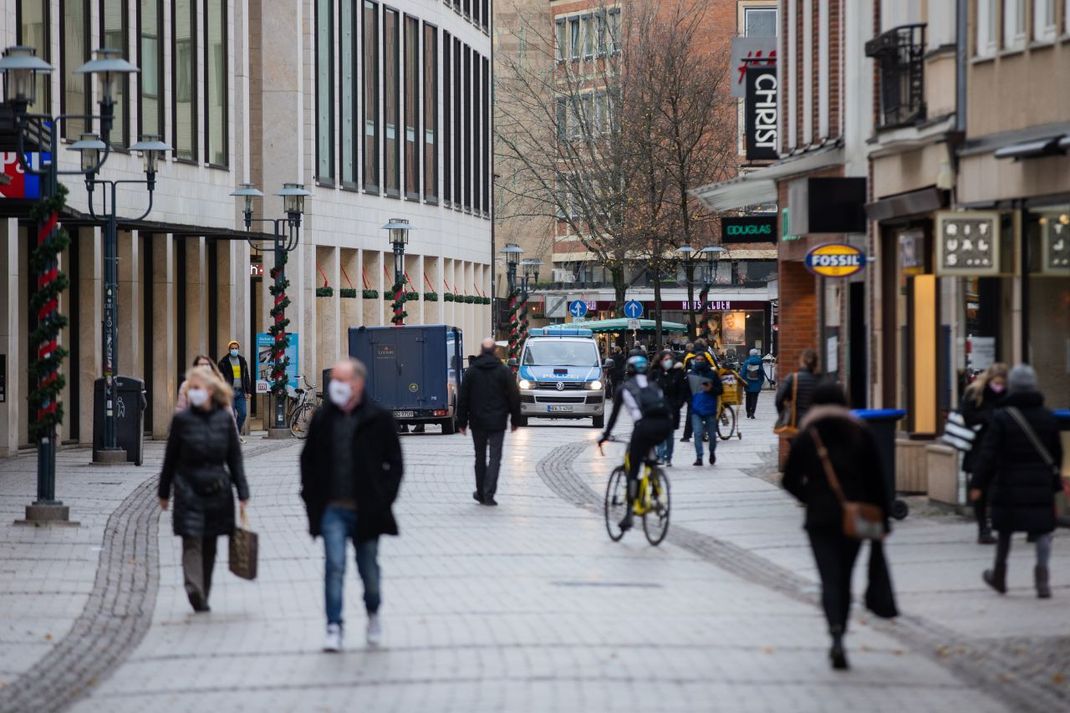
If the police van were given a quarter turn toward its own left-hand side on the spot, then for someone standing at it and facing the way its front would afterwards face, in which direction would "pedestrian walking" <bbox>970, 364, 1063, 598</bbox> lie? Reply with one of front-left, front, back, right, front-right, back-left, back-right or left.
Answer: right

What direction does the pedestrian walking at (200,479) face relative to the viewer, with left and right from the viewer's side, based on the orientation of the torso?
facing the viewer

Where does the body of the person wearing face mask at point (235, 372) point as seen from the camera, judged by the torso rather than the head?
toward the camera

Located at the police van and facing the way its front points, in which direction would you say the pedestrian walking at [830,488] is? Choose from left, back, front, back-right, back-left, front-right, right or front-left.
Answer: front

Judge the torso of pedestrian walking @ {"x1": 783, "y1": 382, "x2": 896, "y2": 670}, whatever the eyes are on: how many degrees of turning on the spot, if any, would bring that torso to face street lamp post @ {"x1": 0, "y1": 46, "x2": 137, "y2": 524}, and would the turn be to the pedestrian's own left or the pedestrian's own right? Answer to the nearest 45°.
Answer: approximately 45° to the pedestrian's own left

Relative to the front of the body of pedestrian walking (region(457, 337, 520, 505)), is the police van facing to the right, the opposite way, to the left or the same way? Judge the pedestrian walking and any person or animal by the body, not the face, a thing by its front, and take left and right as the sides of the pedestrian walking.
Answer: the opposite way

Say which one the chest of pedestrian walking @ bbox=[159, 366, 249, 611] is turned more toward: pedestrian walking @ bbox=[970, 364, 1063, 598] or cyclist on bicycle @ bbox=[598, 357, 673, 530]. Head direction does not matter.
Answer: the pedestrian walking

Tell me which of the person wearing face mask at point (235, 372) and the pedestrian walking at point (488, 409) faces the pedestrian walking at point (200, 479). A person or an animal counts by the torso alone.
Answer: the person wearing face mask

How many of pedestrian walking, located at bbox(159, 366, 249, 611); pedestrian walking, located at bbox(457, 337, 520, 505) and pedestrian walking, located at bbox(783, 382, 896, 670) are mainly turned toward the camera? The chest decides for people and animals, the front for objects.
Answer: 1

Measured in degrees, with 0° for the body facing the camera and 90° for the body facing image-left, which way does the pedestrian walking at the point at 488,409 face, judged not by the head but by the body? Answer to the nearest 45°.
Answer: approximately 180°

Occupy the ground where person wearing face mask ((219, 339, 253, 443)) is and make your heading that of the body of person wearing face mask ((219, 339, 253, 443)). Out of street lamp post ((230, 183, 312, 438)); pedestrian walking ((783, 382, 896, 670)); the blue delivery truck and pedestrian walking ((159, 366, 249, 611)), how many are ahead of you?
2

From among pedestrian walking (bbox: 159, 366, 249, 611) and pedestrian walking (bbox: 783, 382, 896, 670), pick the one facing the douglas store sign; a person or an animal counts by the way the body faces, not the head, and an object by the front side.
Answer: pedestrian walking (bbox: 783, 382, 896, 670)

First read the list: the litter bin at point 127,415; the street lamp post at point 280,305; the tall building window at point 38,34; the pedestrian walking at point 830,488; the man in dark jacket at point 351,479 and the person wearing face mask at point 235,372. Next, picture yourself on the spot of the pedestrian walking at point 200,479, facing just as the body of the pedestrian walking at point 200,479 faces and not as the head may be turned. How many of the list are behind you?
4

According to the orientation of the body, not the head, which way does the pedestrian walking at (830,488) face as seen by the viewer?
away from the camera

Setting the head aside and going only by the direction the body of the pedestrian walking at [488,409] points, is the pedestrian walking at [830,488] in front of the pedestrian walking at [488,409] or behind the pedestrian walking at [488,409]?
behind
